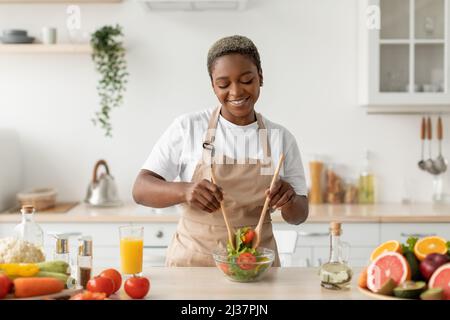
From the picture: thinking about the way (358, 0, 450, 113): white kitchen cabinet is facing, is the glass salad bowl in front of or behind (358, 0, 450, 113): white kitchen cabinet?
in front

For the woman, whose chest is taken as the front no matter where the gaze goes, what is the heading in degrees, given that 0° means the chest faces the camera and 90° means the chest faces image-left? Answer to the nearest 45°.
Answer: approximately 0°

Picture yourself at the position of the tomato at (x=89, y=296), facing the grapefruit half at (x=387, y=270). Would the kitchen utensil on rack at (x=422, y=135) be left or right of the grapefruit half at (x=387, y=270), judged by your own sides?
left

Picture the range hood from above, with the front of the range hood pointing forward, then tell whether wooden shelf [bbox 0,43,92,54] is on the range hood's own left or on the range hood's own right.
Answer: on the range hood's own right

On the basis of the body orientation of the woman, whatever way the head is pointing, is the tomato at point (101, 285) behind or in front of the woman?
in front

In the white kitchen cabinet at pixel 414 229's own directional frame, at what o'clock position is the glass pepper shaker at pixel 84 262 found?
The glass pepper shaker is roughly at 1 o'clock from the white kitchen cabinet.

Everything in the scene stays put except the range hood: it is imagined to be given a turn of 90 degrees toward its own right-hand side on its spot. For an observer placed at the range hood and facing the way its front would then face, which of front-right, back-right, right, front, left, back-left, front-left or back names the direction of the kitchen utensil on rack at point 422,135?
back

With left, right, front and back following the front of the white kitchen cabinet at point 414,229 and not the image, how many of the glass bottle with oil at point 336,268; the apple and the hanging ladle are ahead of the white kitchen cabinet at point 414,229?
2

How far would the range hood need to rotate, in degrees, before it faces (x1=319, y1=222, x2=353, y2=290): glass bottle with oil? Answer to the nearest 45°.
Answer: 0° — it already faces it

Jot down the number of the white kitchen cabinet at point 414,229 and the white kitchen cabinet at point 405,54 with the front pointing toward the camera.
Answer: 2
